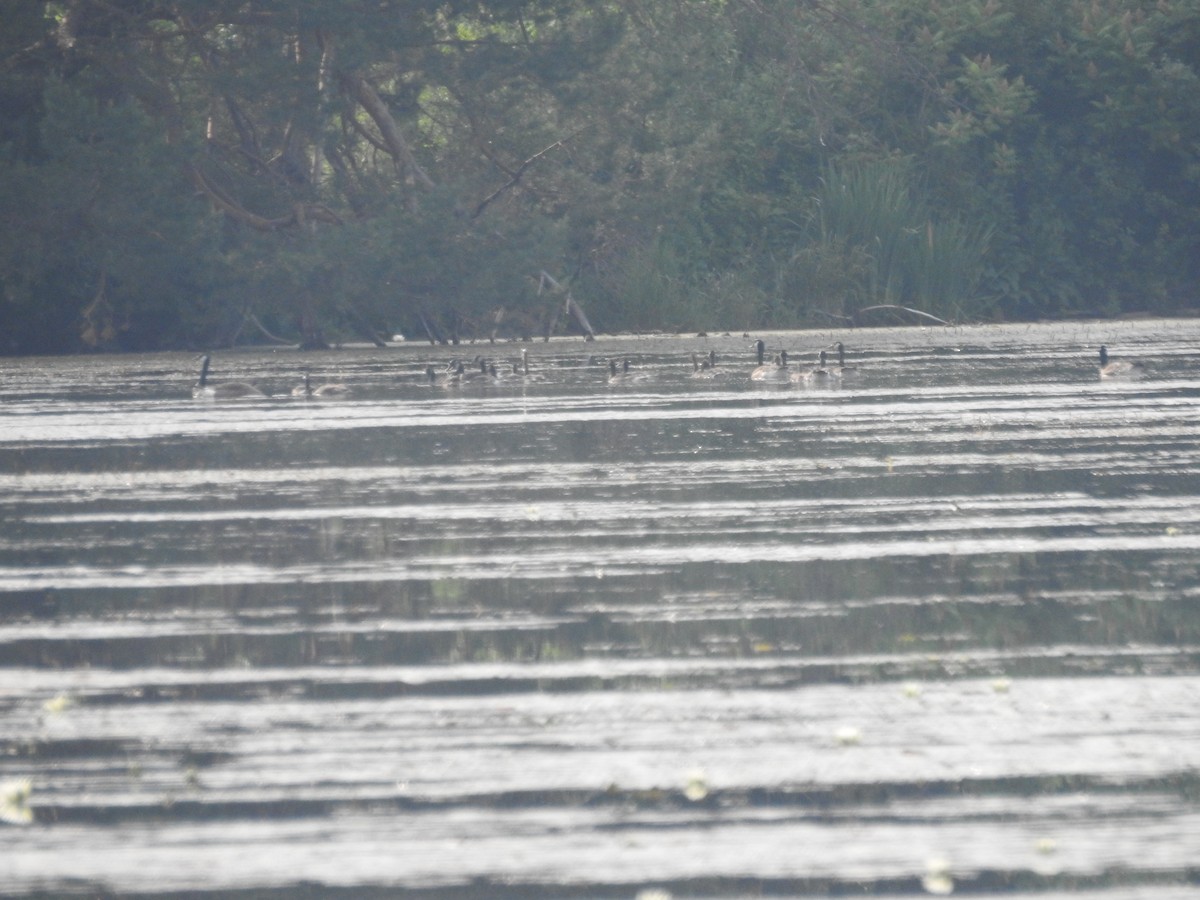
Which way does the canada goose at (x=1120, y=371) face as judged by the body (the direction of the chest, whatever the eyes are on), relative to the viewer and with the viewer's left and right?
facing to the left of the viewer

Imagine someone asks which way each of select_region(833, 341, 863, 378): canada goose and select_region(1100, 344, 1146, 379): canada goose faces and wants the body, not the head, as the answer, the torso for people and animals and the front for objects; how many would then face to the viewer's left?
2

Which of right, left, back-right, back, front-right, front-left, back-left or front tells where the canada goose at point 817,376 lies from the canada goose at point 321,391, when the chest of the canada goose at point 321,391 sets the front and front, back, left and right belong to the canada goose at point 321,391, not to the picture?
back

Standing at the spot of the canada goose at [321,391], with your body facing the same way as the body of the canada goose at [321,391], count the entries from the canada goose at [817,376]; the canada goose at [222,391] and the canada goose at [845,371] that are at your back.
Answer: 2

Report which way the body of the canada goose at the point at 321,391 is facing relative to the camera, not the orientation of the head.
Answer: to the viewer's left

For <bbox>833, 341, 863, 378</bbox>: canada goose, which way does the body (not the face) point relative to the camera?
to the viewer's left

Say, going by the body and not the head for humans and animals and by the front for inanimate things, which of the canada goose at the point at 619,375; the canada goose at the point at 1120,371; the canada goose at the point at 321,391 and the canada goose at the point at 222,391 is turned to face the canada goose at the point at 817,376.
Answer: the canada goose at the point at 1120,371

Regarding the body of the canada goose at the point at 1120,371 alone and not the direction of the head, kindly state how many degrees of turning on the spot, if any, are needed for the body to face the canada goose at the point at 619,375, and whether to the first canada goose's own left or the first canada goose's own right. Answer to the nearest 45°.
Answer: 0° — it already faces it

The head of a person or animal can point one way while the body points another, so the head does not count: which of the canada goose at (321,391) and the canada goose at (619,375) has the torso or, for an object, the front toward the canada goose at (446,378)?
the canada goose at (619,375)

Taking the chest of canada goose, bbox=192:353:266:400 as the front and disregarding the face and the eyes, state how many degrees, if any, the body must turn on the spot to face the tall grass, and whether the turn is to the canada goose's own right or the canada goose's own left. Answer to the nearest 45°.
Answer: approximately 135° to the canada goose's own right

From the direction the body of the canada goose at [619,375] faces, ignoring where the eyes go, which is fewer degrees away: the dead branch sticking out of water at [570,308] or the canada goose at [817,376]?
the dead branch sticking out of water

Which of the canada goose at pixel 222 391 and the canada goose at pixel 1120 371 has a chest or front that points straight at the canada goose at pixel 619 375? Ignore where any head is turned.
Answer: the canada goose at pixel 1120 371

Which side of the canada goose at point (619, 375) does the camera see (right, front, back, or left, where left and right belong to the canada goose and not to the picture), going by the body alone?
left

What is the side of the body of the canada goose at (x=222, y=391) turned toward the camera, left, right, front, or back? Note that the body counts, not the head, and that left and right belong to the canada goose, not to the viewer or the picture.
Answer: left

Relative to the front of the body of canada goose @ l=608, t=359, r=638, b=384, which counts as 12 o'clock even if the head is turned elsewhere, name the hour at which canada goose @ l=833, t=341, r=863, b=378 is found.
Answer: canada goose @ l=833, t=341, r=863, b=378 is roughly at 6 o'clock from canada goose @ l=608, t=359, r=638, b=384.

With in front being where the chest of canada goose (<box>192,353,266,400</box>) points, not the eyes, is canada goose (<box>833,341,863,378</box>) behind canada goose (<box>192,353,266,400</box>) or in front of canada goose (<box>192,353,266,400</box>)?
behind
